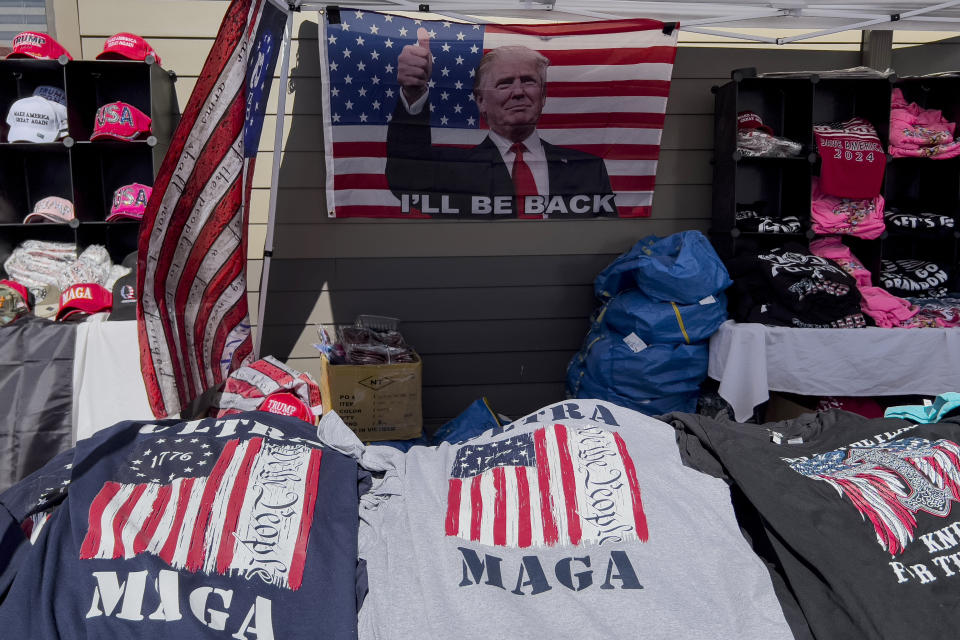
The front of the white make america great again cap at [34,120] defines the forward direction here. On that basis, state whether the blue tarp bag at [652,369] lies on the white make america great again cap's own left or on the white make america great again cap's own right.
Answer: on the white make america great again cap's own left

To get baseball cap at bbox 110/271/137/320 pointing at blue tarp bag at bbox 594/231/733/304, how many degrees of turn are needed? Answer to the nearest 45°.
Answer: approximately 90° to its left

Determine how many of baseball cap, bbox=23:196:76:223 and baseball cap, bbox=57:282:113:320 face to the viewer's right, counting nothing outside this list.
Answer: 0

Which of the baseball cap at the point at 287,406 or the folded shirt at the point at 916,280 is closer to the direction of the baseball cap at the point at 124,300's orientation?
the baseball cap

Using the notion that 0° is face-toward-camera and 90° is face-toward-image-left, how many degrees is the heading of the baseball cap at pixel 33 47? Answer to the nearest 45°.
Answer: approximately 45°

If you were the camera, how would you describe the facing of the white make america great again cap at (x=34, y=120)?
facing the viewer and to the left of the viewer

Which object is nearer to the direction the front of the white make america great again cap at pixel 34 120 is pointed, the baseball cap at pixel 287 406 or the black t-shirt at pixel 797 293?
the baseball cap

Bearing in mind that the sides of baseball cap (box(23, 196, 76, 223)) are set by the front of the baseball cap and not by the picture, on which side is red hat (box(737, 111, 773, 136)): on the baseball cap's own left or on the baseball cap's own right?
on the baseball cap's own left

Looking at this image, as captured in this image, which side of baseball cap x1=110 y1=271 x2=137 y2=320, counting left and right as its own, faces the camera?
front

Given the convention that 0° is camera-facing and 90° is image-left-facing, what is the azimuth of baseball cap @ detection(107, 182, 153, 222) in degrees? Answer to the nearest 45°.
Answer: approximately 45°

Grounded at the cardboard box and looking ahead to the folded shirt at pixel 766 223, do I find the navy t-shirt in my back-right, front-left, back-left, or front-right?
back-right
